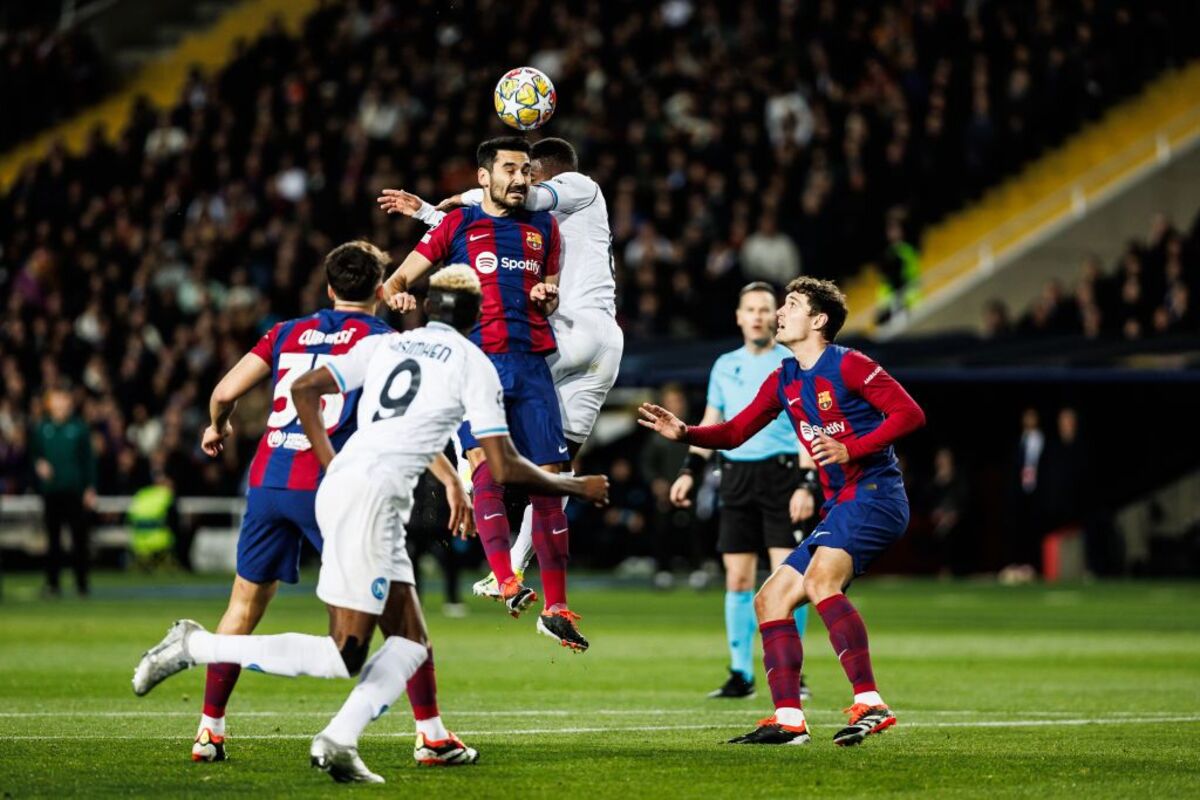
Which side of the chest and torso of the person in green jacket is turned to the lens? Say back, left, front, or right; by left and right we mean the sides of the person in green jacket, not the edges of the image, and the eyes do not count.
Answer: front

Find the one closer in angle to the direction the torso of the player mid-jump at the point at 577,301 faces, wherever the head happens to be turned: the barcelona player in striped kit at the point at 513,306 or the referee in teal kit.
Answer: the barcelona player in striped kit

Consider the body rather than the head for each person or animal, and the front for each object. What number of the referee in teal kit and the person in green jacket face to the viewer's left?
0

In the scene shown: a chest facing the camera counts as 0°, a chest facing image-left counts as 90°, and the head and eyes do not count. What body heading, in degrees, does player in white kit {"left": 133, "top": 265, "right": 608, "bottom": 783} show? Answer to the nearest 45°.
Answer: approximately 225°

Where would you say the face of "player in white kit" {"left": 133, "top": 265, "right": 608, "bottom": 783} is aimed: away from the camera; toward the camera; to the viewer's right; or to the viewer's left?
away from the camera

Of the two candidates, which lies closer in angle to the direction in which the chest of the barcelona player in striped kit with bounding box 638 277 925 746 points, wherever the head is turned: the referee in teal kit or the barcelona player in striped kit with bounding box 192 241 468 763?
the barcelona player in striped kit

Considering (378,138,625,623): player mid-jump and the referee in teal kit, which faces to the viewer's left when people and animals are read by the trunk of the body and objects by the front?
the player mid-jump

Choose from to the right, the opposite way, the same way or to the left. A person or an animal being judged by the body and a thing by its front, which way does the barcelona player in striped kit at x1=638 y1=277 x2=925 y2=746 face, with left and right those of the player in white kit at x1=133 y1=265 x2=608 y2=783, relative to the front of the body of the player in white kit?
the opposite way

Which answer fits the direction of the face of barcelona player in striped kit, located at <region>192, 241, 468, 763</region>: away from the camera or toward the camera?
away from the camera

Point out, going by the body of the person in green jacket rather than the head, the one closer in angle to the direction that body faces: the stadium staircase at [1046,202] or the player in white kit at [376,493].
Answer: the player in white kit

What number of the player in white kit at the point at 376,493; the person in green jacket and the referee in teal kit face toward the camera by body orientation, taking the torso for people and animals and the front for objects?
2

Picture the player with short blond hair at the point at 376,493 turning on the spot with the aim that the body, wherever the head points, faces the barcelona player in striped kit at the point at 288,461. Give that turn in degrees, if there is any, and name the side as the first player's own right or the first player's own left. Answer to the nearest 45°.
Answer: approximately 90° to the first player's own left
